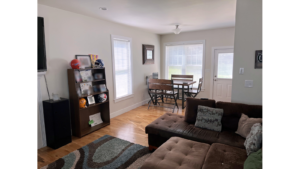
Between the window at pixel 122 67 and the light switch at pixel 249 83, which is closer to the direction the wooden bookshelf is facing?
the light switch

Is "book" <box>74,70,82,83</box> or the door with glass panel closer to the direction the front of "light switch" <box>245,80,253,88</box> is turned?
the book

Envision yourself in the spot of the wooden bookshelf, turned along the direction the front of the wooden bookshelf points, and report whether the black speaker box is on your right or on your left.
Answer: on your right

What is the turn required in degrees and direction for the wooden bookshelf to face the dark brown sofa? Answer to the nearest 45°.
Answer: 0° — it already faces it

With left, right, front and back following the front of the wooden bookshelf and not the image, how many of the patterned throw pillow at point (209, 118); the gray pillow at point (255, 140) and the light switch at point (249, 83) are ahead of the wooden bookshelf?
3

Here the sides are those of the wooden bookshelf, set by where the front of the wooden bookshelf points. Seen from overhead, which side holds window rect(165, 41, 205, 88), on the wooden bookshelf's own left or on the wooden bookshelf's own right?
on the wooden bookshelf's own left

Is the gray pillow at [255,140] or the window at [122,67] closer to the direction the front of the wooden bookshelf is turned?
the gray pillow

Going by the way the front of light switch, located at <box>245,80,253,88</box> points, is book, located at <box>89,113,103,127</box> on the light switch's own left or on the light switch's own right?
on the light switch's own right

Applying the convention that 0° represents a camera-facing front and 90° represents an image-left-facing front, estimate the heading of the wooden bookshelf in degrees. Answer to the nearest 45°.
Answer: approximately 315°

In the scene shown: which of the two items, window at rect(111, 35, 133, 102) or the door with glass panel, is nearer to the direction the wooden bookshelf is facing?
the door with glass panel

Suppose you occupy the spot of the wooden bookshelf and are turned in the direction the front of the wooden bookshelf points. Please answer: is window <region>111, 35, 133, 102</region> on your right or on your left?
on your left

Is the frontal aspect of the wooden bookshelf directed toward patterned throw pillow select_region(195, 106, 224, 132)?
yes
